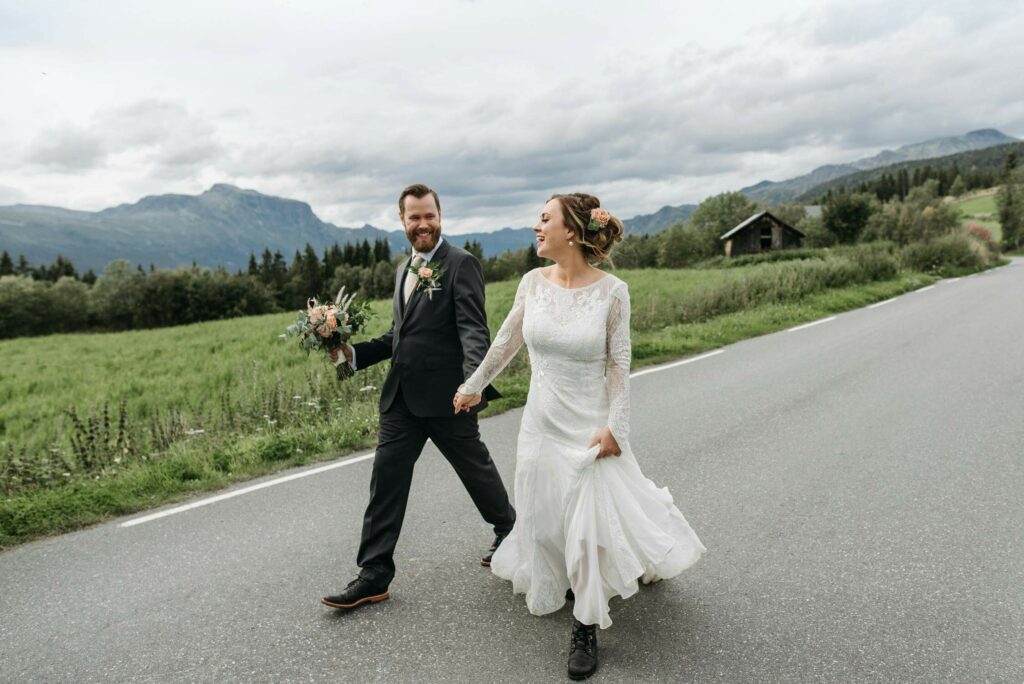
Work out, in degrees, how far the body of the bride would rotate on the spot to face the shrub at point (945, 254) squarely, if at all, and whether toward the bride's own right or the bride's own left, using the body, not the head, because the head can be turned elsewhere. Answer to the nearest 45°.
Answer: approximately 135° to the bride's own left

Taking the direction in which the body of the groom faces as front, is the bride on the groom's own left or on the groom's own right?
on the groom's own left

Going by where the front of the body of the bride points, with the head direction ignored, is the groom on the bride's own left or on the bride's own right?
on the bride's own right

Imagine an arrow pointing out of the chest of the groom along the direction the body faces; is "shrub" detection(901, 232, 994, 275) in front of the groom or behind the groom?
behind
